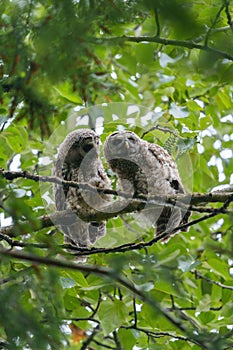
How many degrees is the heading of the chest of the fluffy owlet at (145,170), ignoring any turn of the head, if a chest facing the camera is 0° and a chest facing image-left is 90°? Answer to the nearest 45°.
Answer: approximately 45°

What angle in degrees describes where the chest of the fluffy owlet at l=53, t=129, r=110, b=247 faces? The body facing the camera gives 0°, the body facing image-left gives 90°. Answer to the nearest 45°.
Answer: approximately 315°

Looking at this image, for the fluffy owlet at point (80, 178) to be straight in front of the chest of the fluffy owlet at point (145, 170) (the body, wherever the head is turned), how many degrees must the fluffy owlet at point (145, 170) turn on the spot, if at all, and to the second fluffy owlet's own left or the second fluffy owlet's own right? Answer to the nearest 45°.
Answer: approximately 45° to the second fluffy owlet's own right
